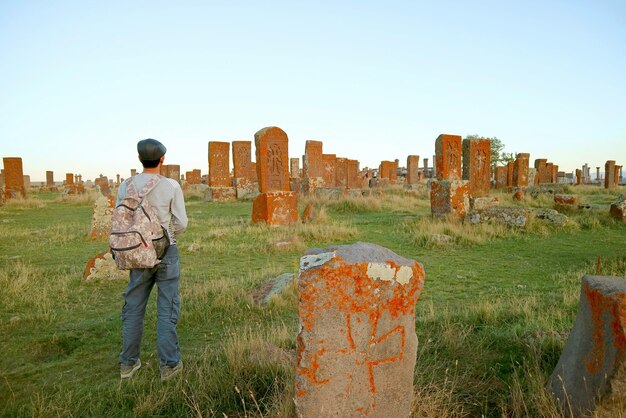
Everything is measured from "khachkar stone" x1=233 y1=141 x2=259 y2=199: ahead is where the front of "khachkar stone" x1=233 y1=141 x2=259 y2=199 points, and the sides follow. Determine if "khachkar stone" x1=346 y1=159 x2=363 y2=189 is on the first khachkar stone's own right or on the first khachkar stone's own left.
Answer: on the first khachkar stone's own left

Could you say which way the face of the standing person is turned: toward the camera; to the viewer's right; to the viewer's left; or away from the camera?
away from the camera

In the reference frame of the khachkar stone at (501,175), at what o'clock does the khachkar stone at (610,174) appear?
the khachkar stone at (610,174) is roughly at 8 o'clock from the khachkar stone at (501,175).

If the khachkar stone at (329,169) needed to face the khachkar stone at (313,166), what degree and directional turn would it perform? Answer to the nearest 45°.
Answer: approximately 45° to its right

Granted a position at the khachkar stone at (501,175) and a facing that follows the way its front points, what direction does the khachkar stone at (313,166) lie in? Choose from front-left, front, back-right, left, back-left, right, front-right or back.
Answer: front-right

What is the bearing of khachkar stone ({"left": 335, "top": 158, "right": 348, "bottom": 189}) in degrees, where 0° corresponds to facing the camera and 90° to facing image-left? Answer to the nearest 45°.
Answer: approximately 0°

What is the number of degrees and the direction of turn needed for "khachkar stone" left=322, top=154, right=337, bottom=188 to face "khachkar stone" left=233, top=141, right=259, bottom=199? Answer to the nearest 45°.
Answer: approximately 90° to its right

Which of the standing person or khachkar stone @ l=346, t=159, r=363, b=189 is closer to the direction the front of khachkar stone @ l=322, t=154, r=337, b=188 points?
the standing person

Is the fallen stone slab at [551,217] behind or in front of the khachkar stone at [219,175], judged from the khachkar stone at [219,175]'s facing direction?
in front

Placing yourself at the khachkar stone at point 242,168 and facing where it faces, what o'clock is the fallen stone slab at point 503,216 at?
The fallen stone slab is roughly at 11 o'clock from the khachkar stone.
